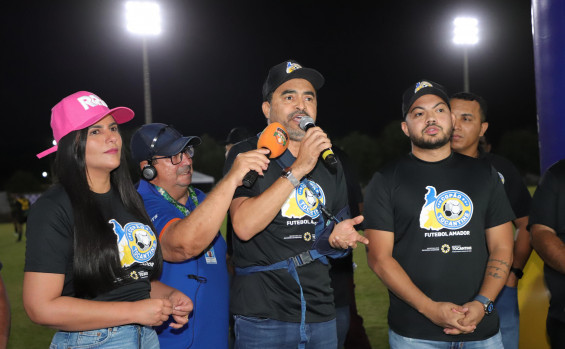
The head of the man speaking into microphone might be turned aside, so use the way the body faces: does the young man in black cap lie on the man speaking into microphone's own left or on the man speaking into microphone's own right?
on the man speaking into microphone's own left

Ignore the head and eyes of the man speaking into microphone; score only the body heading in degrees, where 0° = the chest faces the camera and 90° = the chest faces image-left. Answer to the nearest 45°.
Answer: approximately 315°

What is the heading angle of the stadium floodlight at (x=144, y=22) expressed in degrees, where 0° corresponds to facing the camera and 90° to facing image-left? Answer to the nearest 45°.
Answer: approximately 0°

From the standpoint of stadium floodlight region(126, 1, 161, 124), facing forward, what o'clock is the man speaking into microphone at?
The man speaking into microphone is roughly at 12 o'clock from the stadium floodlight.

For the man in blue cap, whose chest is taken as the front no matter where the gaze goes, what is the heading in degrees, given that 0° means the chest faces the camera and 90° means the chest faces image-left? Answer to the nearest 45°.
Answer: approximately 315°
